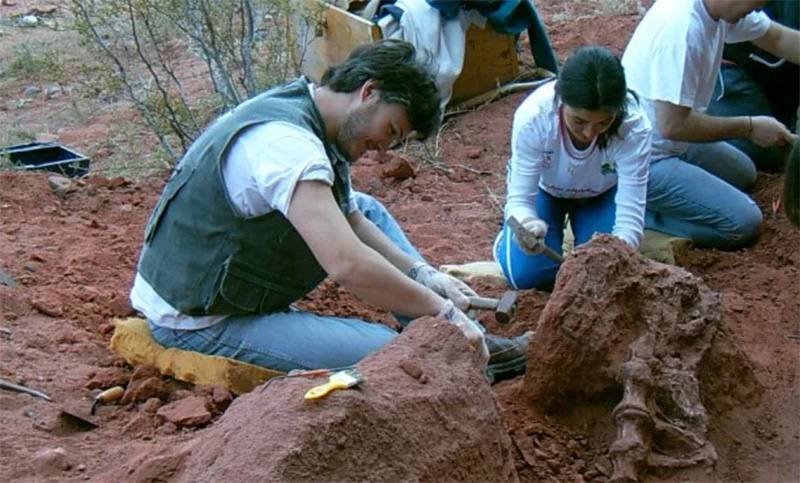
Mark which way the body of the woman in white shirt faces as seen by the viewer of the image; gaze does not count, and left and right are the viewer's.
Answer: facing the viewer

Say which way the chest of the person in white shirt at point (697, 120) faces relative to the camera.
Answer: to the viewer's right

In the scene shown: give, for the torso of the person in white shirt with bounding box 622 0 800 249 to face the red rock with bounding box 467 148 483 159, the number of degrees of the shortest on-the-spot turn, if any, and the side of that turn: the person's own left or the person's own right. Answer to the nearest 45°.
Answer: approximately 135° to the person's own left

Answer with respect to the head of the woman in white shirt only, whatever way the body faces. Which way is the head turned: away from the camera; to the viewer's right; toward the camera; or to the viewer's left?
toward the camera

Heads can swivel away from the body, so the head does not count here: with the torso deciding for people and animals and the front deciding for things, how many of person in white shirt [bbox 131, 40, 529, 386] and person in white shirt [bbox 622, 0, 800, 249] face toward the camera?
0

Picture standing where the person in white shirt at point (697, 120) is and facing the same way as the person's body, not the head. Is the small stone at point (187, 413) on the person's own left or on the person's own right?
on the person's own right

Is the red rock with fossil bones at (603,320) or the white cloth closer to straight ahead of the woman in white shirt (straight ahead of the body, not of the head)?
the red rock with fossil bones

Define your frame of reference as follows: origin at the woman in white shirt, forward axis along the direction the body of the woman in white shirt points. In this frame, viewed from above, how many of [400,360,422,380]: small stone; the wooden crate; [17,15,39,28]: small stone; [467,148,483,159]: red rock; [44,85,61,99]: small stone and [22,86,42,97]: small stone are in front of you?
1

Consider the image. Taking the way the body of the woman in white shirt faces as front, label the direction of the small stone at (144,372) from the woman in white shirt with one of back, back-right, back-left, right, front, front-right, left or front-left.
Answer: front-right

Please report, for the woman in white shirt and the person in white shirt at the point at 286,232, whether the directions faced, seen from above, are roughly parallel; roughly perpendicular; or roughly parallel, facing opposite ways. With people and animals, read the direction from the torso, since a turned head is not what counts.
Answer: roughly perpendicular

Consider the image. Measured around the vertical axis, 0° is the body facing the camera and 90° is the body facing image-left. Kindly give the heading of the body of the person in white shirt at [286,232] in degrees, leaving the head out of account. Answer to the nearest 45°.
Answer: approximately 270°

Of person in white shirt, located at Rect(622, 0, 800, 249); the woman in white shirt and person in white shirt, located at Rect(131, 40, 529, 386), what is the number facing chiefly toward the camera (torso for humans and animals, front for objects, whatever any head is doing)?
1

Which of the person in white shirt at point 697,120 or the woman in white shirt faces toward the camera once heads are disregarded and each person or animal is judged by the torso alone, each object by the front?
the woman in white shirt

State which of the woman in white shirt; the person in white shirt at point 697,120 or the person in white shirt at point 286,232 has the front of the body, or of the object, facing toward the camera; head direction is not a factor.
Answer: the woman in white shirt

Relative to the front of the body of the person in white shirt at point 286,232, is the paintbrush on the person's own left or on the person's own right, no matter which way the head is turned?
on the person's own right

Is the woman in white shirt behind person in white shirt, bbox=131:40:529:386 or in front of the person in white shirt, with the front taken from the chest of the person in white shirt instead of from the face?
in front

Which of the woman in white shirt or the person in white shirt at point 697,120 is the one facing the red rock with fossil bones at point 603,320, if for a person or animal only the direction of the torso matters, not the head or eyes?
the woman in white shirt

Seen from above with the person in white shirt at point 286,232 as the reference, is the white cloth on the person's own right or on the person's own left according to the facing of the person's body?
on the person's own left
